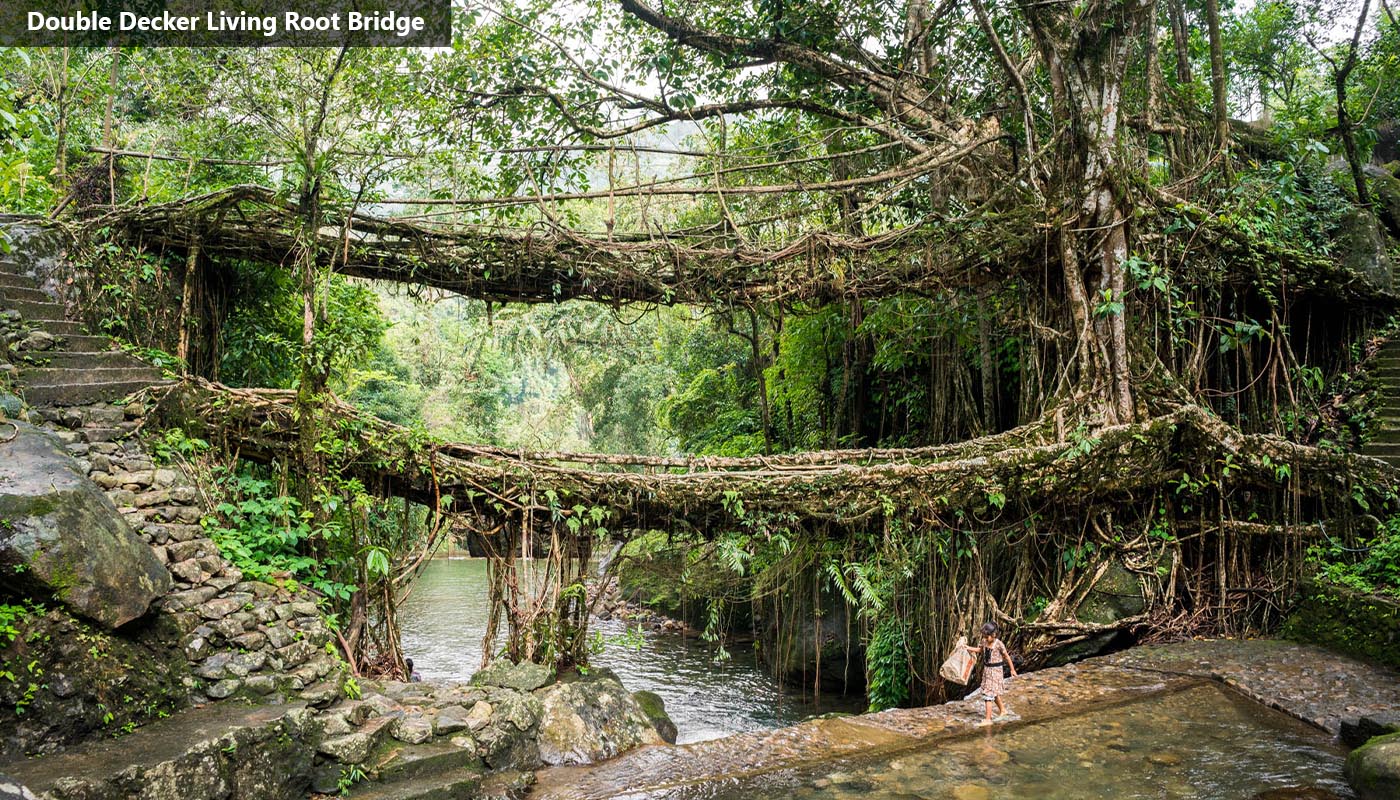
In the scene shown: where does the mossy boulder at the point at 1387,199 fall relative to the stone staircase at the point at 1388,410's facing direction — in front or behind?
behind

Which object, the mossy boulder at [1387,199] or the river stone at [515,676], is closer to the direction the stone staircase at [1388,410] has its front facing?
the river stone

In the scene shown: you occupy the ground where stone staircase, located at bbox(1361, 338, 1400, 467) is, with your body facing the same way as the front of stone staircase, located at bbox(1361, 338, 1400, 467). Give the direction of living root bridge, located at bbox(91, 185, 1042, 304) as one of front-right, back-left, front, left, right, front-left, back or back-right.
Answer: front-right

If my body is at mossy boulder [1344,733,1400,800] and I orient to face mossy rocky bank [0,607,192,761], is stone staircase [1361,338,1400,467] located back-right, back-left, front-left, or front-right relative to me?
back-right

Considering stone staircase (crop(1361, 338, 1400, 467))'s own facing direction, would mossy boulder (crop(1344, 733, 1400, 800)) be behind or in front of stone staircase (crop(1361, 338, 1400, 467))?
in front
